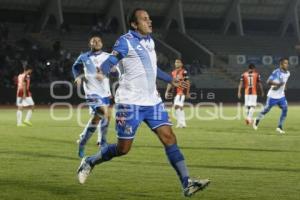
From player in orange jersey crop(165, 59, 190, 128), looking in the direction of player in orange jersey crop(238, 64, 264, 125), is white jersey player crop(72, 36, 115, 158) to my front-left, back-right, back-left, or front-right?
back-right

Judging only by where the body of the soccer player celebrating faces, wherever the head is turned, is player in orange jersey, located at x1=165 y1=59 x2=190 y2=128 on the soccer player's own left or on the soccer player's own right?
on the soccer player's own left

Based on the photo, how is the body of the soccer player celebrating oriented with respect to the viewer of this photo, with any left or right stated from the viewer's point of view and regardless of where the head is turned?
facing the viewer and to the right of the viewer

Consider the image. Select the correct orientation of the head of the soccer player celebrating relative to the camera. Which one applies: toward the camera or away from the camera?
toward the camera

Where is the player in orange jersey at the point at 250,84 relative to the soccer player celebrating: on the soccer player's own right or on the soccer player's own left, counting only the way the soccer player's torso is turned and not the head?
on the soccer player's own left

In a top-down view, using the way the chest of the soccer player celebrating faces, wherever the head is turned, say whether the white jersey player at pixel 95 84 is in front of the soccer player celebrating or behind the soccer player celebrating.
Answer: behind
